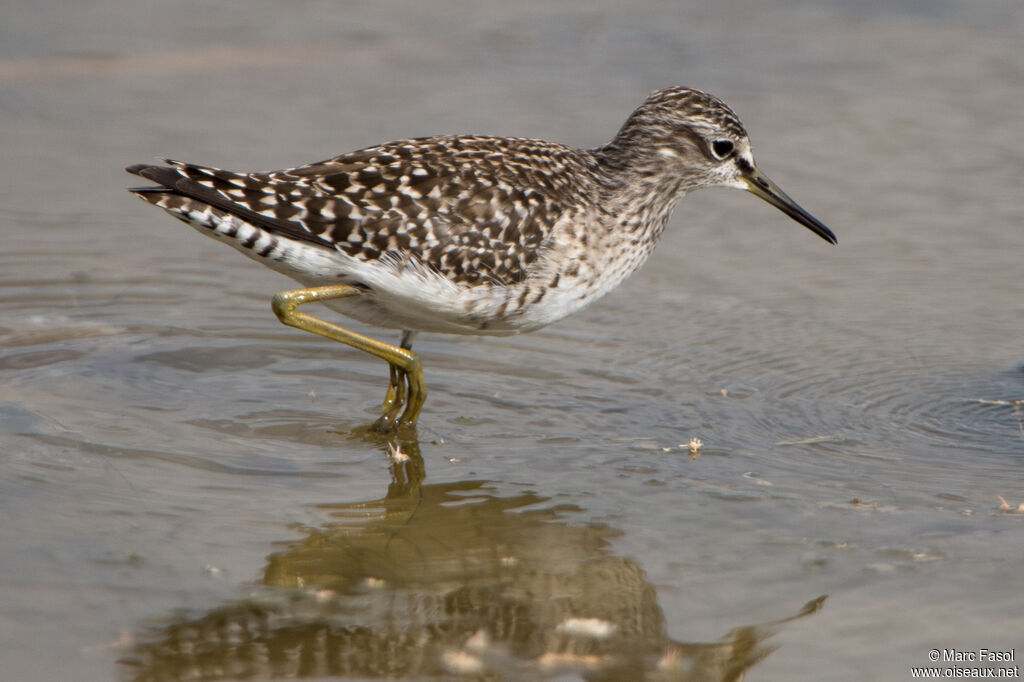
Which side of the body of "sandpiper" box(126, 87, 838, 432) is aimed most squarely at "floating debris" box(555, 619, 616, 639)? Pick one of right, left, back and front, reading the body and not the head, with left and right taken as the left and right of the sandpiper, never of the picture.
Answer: right

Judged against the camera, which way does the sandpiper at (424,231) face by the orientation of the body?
to the viewer's right
